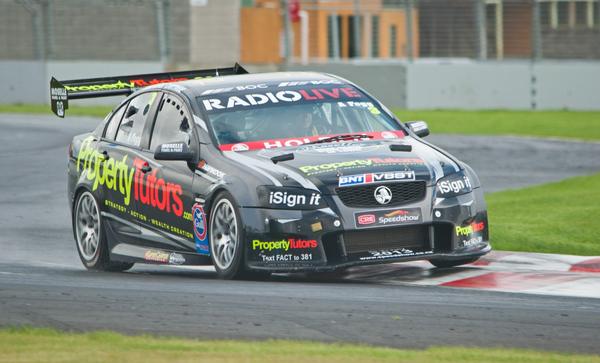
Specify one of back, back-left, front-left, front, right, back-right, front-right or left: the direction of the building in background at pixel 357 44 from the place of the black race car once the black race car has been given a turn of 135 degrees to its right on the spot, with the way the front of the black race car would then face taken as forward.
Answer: right

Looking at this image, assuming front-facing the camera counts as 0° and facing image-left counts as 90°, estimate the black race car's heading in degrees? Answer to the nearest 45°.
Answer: approximately 315°

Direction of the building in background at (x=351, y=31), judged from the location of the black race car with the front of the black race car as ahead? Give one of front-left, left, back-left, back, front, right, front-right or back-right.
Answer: back-left
